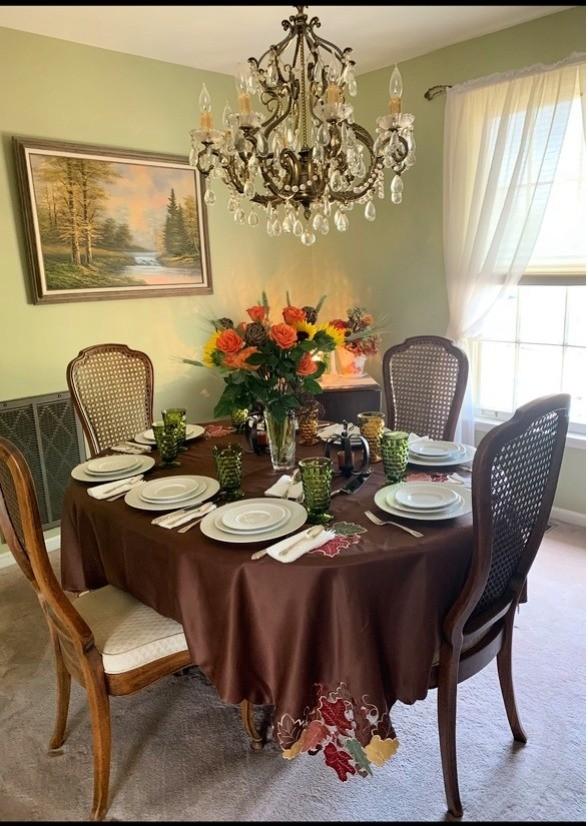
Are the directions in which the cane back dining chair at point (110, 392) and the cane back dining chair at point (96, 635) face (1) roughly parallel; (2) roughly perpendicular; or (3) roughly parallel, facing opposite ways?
roughly perpendicular

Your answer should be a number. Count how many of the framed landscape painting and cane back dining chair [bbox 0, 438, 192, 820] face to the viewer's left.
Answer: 0

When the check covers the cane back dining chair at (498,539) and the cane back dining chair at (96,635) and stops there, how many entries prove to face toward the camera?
0

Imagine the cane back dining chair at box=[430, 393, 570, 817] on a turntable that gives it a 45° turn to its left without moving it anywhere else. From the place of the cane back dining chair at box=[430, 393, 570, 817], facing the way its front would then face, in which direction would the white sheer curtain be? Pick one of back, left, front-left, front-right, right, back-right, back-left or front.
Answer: right

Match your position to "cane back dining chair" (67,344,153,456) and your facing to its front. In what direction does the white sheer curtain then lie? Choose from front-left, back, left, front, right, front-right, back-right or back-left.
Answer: front-left

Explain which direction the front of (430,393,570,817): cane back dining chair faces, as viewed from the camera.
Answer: facing away from the viewer and to the left of the viewer

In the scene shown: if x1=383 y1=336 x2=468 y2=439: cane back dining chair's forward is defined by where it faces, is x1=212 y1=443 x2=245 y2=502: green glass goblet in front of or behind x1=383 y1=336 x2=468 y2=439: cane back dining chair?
in front

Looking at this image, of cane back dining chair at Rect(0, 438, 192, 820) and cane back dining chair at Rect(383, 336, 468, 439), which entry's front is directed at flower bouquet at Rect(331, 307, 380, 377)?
cane back dining chair at Rect(0, 438, 192, 820)

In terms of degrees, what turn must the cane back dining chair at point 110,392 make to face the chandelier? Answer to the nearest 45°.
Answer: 0° — it already faces it

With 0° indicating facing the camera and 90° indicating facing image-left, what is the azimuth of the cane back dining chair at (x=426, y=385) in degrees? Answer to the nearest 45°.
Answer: approximately 45°

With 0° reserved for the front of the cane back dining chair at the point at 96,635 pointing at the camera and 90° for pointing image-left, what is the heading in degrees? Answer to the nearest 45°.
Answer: approximately 225°

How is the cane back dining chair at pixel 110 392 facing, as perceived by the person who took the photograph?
facing the viewer and to the right of the viewer

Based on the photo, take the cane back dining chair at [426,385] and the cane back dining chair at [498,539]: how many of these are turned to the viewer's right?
0

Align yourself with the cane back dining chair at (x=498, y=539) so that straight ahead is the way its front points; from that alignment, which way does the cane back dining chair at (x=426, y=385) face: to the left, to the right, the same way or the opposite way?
to the left
